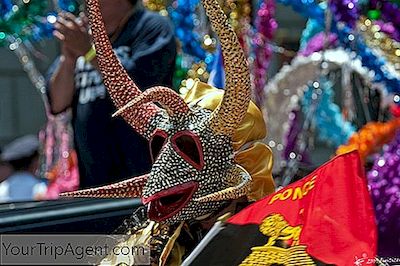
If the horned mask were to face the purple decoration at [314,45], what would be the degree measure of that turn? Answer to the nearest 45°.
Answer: approximately 135° to its right

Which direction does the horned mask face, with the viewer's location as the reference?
facing the viewer and to the left of the viewer

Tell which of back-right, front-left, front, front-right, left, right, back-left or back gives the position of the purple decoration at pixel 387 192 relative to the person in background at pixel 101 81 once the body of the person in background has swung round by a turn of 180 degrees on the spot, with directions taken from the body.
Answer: front-right

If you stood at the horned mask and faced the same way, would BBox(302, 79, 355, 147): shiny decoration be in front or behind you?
behind

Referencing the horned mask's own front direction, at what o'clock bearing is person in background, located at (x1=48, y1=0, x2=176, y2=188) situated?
The person in background is roughly at 4 o'clock from the horned mask.

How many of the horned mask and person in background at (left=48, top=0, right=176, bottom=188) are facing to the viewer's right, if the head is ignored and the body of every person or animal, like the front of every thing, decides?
0

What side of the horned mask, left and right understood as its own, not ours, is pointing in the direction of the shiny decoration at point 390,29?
back

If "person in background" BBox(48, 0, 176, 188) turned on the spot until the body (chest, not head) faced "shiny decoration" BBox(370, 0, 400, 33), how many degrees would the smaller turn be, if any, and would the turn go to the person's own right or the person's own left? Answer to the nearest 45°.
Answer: approximately 180°
